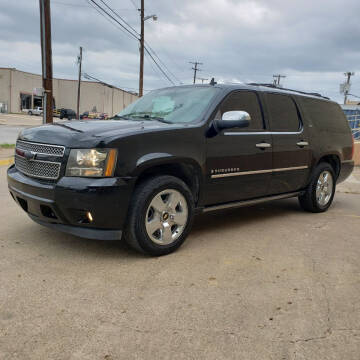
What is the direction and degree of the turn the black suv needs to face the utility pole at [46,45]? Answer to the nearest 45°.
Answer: approximately 90° to its right

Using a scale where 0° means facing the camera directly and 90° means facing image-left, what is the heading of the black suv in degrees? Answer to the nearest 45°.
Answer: approximately 45°
